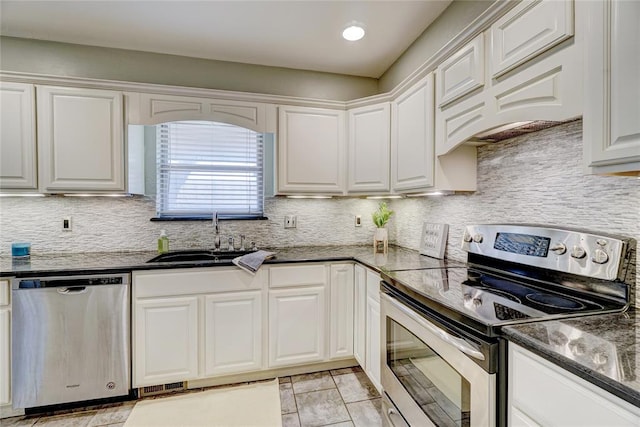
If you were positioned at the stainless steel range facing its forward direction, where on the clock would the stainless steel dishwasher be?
The stainless steel dishwasher is roughly at 1 o'clock from the stainless steel range.

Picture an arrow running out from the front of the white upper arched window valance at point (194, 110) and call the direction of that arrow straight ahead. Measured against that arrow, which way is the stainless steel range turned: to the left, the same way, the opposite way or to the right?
to the right

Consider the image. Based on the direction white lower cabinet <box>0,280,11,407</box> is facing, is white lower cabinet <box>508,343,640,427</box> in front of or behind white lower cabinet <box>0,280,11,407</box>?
in front

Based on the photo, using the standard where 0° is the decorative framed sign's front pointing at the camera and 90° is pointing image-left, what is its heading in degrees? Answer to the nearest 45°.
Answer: approximately 45°

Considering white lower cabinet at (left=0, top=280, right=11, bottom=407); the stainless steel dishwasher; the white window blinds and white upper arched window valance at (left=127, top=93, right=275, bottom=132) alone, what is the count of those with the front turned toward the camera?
4

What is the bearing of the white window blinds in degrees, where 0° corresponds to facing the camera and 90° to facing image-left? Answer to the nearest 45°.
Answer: approximately 0°

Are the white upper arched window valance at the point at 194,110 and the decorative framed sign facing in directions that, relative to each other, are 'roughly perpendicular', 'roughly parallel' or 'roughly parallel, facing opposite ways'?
roughly perpendicular

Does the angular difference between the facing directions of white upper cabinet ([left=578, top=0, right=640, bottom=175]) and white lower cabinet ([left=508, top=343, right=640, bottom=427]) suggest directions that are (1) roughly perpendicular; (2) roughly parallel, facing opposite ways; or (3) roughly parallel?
roughly parallel

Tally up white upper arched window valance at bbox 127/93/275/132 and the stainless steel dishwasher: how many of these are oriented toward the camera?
2

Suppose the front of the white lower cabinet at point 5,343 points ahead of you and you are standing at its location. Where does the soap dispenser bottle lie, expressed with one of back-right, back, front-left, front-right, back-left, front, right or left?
left

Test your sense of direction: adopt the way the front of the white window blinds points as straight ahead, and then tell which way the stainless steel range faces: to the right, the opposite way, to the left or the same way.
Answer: to the right

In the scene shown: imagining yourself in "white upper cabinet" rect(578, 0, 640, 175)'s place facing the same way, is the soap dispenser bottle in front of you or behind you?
in front

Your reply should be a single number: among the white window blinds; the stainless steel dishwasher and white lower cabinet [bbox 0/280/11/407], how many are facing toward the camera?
3

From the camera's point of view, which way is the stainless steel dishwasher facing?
toward the camera

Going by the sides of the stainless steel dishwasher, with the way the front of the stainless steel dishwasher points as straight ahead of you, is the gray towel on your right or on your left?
on your left

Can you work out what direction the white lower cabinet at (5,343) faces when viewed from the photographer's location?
facing the viewer

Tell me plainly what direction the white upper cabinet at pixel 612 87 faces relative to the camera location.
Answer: facing the viewer and to the left of the viewer
